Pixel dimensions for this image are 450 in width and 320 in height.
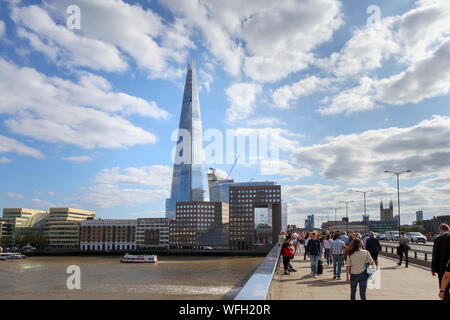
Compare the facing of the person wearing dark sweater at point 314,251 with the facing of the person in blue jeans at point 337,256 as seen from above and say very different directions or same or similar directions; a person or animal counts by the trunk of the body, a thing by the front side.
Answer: very different directions

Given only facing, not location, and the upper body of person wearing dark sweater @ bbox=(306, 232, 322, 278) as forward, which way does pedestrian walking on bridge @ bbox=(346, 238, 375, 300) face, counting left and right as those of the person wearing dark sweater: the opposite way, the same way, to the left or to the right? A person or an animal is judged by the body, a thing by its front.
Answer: the opposite way

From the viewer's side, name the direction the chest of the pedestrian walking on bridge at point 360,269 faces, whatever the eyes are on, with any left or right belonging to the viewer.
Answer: facing away from the viewer
